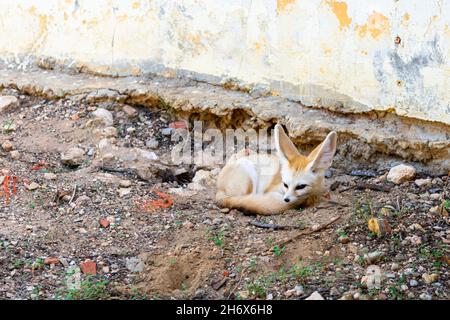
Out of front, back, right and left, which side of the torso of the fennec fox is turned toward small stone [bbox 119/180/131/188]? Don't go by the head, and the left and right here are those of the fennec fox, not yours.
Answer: back

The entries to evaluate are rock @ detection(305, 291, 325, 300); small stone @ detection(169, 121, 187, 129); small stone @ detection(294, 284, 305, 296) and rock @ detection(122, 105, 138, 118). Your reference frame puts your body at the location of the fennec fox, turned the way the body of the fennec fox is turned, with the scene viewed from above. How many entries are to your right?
2

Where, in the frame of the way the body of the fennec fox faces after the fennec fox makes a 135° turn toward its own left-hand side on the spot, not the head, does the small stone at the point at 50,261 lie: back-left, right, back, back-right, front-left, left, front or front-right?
left

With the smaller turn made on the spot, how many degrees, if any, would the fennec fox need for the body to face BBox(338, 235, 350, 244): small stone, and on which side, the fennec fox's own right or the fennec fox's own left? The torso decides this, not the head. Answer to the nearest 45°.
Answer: approximately 45° to the fennec fox's own right

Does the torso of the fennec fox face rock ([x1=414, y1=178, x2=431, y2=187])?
yes

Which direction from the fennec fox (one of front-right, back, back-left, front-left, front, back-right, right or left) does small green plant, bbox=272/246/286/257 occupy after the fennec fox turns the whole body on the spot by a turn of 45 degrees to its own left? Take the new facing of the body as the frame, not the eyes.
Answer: back-right

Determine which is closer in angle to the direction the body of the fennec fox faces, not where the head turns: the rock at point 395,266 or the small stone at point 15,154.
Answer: the rock

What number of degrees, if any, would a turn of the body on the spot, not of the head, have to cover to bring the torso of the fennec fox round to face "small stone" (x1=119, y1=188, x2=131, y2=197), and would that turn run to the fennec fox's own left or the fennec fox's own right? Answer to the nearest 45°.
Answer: approximately 180°

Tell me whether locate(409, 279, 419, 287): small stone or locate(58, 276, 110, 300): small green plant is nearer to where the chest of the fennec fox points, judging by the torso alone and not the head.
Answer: the small stone

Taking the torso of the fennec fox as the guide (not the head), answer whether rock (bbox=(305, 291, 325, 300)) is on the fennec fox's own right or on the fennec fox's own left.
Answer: on the fennec fox's own right

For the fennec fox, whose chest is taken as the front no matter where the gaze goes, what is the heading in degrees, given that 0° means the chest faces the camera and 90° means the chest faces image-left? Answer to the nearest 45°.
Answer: approximately 270°

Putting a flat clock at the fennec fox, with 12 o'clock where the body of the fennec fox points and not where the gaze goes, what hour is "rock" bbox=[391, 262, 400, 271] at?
The rock is roughly at 2 o'clock from the fennec fox.

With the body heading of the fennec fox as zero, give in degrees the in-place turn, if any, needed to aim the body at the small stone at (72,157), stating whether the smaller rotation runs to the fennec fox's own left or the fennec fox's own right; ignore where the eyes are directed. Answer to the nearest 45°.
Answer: approximately 180°

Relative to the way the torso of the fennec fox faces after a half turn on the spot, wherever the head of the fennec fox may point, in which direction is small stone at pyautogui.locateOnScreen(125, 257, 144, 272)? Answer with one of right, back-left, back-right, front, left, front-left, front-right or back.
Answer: front-left

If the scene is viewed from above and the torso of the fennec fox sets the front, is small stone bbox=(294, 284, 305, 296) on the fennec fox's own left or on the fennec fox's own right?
on the fennec fox's own right

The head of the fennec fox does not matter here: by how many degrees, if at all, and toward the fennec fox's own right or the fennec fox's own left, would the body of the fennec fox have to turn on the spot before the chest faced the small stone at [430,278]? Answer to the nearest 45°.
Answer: approximately 45° to the fennec fox's own right

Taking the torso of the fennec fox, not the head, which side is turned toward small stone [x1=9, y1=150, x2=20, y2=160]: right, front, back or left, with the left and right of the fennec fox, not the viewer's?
back

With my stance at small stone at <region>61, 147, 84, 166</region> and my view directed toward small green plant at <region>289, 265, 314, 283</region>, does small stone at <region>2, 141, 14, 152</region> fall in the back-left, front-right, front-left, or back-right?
back-right

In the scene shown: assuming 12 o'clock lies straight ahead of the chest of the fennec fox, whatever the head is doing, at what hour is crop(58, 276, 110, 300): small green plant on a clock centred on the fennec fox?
The small green plant is roughly at 4 o'clock from the fennec fox.

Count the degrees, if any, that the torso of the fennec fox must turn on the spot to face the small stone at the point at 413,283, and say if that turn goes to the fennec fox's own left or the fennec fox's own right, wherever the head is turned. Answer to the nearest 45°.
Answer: approximately 45° to the fennec fox's own right

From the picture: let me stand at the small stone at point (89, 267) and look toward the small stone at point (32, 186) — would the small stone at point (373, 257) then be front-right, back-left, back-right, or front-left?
back-right
